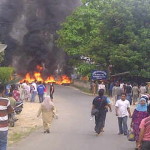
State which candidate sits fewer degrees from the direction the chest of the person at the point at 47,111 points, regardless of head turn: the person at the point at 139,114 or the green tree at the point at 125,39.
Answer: the green tree

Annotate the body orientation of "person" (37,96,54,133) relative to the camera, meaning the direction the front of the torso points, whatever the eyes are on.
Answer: away from the camera
